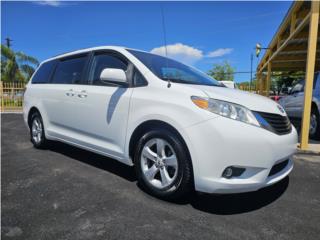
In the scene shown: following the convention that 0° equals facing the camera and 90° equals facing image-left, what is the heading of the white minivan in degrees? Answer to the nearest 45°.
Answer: approximately 315°

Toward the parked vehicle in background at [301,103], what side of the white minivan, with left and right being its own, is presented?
left

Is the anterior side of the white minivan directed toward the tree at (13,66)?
no
